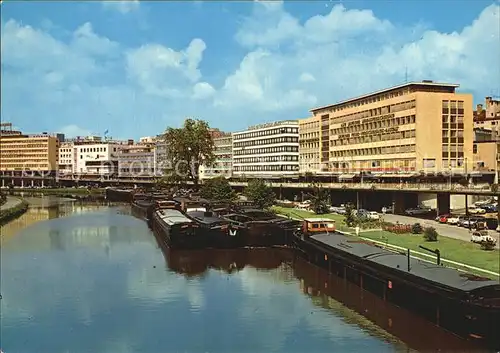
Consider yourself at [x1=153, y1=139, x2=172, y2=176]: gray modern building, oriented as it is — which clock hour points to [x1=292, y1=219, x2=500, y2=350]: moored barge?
The moored barge is roughly at 12 o'clock from the gray modern building.

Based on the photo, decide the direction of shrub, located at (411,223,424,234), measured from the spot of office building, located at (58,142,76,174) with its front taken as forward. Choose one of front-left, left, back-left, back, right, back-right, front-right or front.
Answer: front

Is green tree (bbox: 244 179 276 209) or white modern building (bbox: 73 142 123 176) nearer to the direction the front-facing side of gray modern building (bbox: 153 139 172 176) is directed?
the green tree

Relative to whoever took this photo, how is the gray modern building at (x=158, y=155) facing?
facing the viewer

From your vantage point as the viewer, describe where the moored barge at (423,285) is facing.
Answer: facing the viewer and to the right of the viewer

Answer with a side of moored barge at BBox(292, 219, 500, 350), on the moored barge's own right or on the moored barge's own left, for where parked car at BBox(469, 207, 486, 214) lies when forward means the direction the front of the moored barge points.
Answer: on the moored barge's own left

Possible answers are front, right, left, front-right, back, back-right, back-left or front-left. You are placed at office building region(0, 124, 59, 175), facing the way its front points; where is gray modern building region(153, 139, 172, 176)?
left

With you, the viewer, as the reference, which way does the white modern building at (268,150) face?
facing the viewer and to the left of the viewer

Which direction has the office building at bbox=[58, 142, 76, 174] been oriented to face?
toward the camera

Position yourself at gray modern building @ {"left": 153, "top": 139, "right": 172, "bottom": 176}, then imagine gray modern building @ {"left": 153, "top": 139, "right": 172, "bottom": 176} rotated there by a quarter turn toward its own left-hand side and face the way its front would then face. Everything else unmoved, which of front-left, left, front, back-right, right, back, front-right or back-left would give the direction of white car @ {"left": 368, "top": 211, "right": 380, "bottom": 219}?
right

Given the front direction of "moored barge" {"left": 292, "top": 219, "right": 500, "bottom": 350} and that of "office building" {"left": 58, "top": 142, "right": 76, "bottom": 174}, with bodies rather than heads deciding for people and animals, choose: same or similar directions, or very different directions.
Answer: same or similar directions
